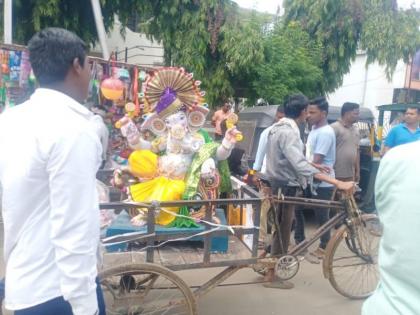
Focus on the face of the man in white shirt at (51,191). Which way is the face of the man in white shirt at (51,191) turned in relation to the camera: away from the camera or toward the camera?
away from the camera

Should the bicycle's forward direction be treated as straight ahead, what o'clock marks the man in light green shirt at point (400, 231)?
The man in light green shirt is roughly at 3 o'clock from the bicycle.

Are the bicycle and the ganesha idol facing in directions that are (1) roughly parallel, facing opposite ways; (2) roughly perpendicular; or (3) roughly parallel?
roughly perpendicular

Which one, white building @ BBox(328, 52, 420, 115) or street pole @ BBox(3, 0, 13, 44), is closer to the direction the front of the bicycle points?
the white building

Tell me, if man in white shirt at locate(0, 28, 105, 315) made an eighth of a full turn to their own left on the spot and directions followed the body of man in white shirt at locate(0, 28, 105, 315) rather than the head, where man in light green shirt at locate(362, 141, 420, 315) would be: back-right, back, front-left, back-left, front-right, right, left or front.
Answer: back-right

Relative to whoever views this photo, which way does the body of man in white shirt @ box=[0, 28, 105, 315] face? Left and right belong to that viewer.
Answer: facing away from the viewer and to the right of the viewer

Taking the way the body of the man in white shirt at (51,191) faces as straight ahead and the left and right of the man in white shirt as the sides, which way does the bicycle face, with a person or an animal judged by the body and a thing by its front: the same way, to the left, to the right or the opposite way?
to the right

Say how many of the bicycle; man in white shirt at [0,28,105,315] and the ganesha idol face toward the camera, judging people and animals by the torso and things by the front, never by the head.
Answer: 1

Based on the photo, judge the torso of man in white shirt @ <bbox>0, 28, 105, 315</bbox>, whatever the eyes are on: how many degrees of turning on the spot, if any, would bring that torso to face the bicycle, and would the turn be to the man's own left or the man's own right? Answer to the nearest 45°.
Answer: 0° — they already face it

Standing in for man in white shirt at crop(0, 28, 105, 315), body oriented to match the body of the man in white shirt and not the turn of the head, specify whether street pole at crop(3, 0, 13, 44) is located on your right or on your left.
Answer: on your left

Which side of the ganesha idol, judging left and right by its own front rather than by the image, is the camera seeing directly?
front

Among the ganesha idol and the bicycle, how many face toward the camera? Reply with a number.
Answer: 1

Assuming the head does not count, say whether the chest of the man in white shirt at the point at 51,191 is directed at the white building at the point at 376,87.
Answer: yes

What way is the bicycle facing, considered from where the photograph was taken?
facing to the right of the viewer

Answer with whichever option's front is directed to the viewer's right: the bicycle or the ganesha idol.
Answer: the bicycle

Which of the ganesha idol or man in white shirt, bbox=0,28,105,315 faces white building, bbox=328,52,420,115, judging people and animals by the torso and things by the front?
the man in white shirt

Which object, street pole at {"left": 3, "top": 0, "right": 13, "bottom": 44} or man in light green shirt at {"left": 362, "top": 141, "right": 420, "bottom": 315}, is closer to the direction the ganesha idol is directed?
the man in light green shirt

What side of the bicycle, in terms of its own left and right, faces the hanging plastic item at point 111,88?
back
